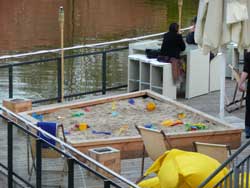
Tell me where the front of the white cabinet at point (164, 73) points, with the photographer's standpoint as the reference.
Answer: facing the viewer and to the left of the viewer

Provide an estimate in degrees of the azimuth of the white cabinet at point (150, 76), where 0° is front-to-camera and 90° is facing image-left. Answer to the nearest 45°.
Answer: approximately 45°

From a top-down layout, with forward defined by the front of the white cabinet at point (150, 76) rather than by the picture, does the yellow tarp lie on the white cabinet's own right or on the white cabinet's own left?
on the white cabinet's own left

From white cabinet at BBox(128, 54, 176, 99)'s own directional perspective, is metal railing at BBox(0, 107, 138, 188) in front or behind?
in front

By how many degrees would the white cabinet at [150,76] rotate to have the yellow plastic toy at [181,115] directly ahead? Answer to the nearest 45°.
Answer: approximately 45° to its left

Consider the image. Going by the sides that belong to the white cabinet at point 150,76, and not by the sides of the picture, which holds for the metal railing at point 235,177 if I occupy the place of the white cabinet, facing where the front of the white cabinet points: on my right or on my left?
on my left

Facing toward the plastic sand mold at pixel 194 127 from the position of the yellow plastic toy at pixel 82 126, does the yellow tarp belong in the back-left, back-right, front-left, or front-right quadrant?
front-right

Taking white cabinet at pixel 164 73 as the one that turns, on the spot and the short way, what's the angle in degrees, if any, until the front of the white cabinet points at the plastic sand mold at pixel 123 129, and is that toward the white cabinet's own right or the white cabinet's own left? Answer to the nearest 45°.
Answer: approximately 45° to the white cabinet's own left

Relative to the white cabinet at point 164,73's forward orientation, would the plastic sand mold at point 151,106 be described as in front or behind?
in front

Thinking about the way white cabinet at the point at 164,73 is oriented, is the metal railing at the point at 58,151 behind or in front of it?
in front

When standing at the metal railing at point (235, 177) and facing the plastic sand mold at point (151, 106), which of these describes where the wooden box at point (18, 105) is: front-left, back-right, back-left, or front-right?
front-left

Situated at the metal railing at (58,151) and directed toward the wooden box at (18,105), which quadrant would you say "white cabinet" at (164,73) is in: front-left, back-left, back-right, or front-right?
front-right

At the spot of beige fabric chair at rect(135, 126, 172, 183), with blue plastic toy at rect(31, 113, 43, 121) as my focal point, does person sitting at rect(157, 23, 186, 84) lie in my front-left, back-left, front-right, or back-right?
front-right

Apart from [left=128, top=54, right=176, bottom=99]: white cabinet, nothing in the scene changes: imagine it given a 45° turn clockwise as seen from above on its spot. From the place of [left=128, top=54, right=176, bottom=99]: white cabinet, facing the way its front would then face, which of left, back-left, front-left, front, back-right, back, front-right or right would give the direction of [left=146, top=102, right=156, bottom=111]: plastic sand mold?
left

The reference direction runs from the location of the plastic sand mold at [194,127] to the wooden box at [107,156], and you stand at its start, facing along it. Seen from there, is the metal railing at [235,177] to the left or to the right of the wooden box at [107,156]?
left

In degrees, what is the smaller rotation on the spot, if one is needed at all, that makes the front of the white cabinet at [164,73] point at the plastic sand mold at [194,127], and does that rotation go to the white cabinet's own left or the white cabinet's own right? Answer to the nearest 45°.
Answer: approximately 45° to the white cabinet's own left
